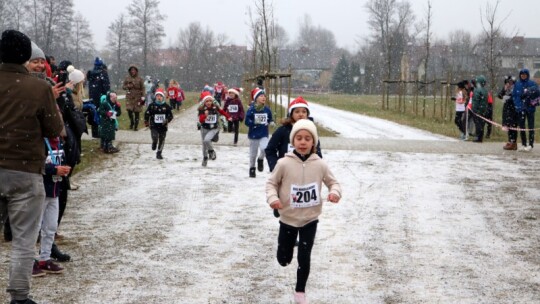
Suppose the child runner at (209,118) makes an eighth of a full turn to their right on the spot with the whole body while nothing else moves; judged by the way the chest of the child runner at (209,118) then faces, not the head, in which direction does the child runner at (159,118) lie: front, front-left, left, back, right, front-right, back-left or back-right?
right

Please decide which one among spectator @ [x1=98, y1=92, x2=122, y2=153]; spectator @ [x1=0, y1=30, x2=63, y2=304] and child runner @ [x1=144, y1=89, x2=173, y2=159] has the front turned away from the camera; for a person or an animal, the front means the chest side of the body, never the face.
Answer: spectator @ [x1=0, y1=30, x2=63, y2=304]

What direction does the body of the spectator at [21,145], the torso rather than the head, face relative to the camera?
away from the camera

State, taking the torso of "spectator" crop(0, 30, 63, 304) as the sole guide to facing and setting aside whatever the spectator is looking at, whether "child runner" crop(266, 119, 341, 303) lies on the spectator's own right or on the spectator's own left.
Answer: on the spectator's own right

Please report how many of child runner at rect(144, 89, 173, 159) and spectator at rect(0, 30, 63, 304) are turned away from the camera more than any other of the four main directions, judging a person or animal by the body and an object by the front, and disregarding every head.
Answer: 1

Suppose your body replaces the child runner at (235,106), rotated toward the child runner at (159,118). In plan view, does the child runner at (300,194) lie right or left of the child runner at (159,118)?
left

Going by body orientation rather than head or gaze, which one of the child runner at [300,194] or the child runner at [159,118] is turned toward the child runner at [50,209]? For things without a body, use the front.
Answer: the child runner at [159,118]

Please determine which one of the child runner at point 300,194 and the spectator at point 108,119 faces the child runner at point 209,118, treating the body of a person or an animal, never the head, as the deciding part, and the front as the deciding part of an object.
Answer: the spectator

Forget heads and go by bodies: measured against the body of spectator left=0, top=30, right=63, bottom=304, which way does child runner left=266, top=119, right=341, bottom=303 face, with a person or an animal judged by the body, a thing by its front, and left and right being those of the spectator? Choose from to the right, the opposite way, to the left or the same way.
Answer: the opposite way

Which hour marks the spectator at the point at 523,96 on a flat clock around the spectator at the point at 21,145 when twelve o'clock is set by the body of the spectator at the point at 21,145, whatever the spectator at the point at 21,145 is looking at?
the spectator at the point at 523,96 is roughly at 2 o'clock from the spectator at the point at 21,145.

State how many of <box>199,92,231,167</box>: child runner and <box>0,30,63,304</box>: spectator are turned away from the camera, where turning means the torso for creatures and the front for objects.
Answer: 1

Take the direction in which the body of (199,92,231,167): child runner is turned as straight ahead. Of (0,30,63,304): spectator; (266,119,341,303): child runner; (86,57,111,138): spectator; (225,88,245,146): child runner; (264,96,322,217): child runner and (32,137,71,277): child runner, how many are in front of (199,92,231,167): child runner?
4

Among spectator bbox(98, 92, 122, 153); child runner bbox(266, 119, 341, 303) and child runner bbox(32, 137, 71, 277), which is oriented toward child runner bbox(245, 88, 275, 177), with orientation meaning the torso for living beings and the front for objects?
the spectator

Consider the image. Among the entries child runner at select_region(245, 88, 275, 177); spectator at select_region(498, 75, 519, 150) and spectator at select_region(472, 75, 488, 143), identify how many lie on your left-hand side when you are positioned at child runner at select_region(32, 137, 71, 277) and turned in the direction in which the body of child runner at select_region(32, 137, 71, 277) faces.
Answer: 3
